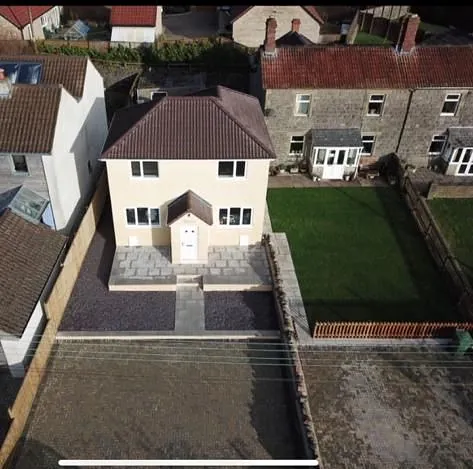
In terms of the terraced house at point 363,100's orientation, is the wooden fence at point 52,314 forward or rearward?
forward

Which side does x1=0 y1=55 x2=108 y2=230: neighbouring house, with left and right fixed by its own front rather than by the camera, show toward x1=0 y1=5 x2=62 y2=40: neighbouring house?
back

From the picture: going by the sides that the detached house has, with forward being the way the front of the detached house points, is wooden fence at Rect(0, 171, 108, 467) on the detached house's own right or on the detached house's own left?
on the detached house's own right

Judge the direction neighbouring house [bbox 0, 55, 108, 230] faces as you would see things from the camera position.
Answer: facing the viewer

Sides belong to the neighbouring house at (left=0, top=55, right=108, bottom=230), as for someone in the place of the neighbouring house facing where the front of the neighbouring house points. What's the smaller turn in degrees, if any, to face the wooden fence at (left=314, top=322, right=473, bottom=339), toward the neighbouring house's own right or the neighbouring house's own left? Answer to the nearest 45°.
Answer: approximately 45° to the neighbouring house's own left

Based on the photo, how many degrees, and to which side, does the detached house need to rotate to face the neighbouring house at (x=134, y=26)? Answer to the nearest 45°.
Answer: approximately 180°

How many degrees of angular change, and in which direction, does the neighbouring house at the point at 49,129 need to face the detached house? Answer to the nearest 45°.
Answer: approximately 45° to its left

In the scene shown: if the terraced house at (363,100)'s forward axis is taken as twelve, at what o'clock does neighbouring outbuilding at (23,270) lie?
The neighbouring outbuilding is roughly at 1 o'clock from the terraced house.

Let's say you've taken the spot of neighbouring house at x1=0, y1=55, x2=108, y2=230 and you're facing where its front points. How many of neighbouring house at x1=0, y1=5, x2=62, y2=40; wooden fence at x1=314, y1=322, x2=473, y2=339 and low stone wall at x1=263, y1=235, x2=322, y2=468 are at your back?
1

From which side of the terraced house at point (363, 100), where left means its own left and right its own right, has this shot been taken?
front

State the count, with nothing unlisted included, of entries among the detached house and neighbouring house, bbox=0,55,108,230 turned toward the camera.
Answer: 2

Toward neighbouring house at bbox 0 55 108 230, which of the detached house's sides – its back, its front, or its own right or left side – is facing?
right

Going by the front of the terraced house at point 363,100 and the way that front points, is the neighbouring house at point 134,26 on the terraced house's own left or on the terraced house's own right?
on the terraced house's own right
